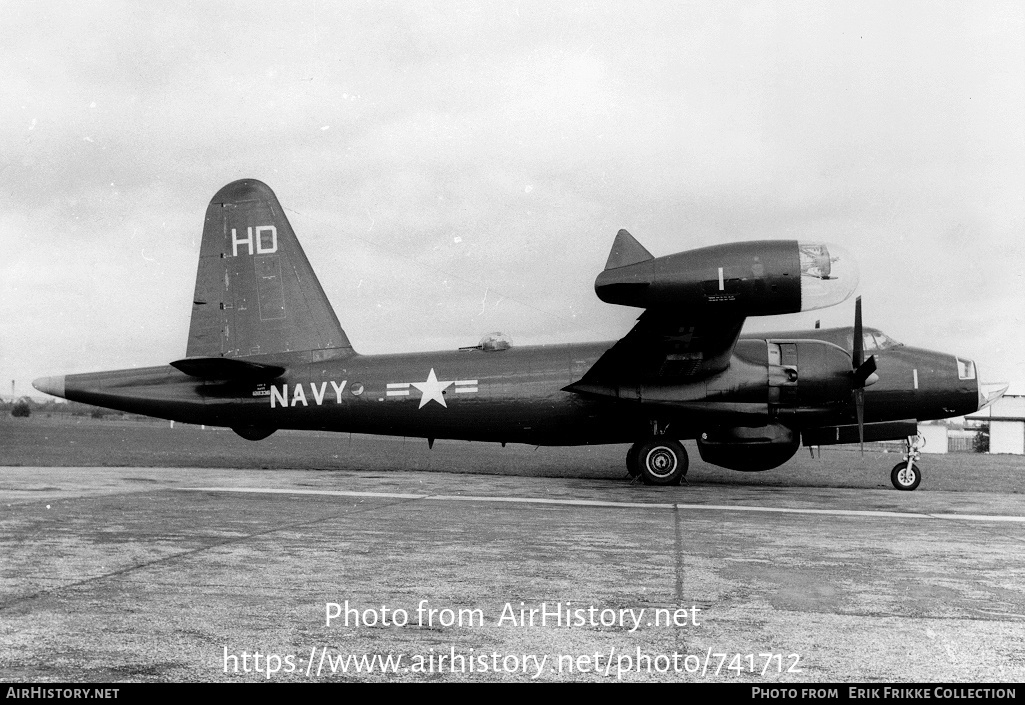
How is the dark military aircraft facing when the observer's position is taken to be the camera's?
facing to the right of the viewer
